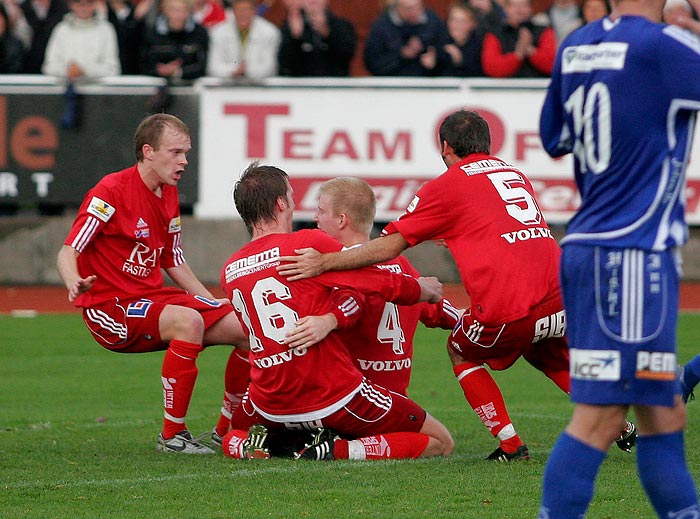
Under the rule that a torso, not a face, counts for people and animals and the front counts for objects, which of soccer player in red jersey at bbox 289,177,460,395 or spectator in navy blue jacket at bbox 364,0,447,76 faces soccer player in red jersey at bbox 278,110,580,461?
the spectator in navy blue jacket

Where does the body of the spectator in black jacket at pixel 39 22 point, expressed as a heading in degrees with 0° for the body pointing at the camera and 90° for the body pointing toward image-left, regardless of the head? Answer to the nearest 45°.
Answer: approximately 0°

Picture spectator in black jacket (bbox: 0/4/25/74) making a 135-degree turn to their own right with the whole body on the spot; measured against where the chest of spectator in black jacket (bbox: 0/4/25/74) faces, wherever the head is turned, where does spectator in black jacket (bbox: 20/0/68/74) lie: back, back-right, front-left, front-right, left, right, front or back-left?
right

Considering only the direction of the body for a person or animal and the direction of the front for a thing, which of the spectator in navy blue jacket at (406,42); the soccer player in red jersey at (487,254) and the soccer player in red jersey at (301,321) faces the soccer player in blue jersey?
the spectator in navy blue jacket

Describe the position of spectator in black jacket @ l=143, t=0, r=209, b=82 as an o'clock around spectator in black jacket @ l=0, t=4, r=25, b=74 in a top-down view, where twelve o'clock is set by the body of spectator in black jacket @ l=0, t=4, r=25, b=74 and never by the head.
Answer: spectator in black jacket @ l=143, t=0, r=209, b=82 is roughly at 10 o'clock from spectator in black jacket @ l=0, t=4, r=25, b=74.

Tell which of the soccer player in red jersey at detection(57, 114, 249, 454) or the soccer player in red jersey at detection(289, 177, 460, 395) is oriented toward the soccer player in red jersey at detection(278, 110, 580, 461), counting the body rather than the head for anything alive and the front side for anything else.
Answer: the soccer player in red jersey at detection(57, 114, 249, 454)

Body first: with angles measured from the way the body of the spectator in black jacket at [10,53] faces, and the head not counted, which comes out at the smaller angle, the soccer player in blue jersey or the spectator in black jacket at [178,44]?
the soccer player in blue jersey

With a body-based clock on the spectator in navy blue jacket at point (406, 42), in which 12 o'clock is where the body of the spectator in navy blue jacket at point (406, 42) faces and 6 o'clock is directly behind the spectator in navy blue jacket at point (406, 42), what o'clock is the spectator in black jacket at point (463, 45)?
the spectator in black jacket at point (463, 45) is roughly at 9 o'clock from the spectator in navy blue jacket at point (406, 42).

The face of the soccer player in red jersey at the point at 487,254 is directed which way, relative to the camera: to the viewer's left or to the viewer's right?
to the viewer's left

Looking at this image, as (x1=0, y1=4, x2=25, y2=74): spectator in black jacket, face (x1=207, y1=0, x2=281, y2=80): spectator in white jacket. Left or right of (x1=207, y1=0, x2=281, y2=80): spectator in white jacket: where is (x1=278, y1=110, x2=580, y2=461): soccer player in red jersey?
right
